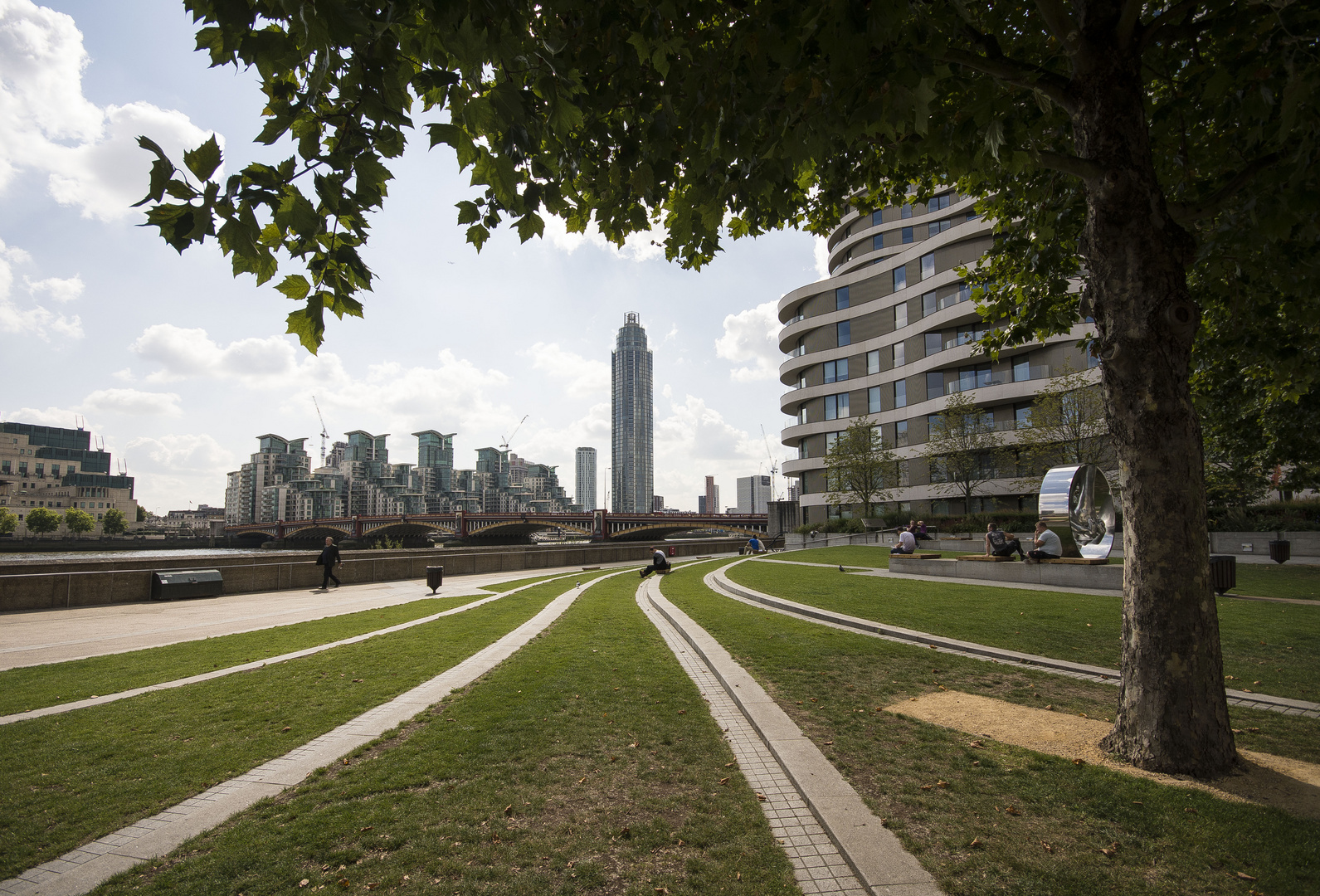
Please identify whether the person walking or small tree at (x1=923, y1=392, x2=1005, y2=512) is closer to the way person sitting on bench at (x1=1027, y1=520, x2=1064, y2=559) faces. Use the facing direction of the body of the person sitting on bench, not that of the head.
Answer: the person walking

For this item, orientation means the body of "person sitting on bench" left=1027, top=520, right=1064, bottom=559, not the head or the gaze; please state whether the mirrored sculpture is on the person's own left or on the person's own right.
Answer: on the person's own right

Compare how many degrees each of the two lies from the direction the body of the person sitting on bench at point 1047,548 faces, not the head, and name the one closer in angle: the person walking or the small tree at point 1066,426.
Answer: the person walking

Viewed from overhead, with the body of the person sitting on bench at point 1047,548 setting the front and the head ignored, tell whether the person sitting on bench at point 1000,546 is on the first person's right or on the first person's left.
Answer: on the first person's right

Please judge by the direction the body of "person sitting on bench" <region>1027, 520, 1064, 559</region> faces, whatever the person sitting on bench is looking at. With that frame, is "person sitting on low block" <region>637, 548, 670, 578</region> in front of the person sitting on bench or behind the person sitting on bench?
in front

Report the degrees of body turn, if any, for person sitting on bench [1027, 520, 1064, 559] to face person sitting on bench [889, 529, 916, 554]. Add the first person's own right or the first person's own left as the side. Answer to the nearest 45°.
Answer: approximately 45° to the first person's own right

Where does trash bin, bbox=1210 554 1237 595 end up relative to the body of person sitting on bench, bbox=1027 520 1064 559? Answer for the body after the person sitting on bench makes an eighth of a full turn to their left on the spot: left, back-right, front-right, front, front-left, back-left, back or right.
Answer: left

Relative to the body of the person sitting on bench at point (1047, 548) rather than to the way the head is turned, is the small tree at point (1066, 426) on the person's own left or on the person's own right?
on the person's own right

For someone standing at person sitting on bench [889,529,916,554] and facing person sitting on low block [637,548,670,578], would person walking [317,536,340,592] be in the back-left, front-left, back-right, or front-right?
front-left

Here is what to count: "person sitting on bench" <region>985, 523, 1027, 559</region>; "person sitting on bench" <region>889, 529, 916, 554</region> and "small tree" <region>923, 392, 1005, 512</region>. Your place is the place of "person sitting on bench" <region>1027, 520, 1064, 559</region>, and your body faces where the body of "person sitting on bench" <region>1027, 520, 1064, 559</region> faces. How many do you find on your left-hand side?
0

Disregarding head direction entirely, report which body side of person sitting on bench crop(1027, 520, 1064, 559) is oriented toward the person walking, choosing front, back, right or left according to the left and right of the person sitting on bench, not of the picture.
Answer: front

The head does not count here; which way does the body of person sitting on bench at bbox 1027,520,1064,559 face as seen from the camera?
to the viewer's left

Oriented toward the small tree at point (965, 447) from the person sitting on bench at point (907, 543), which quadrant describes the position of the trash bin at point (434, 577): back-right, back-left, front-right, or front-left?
back-left

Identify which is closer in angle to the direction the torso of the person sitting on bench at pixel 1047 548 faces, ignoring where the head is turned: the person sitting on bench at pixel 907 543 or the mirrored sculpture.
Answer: the person sitting on bench
